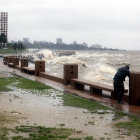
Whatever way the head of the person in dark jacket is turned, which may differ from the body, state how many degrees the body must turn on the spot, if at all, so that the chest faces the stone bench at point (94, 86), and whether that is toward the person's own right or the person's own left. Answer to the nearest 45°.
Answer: approximately 135° to the person's own left
